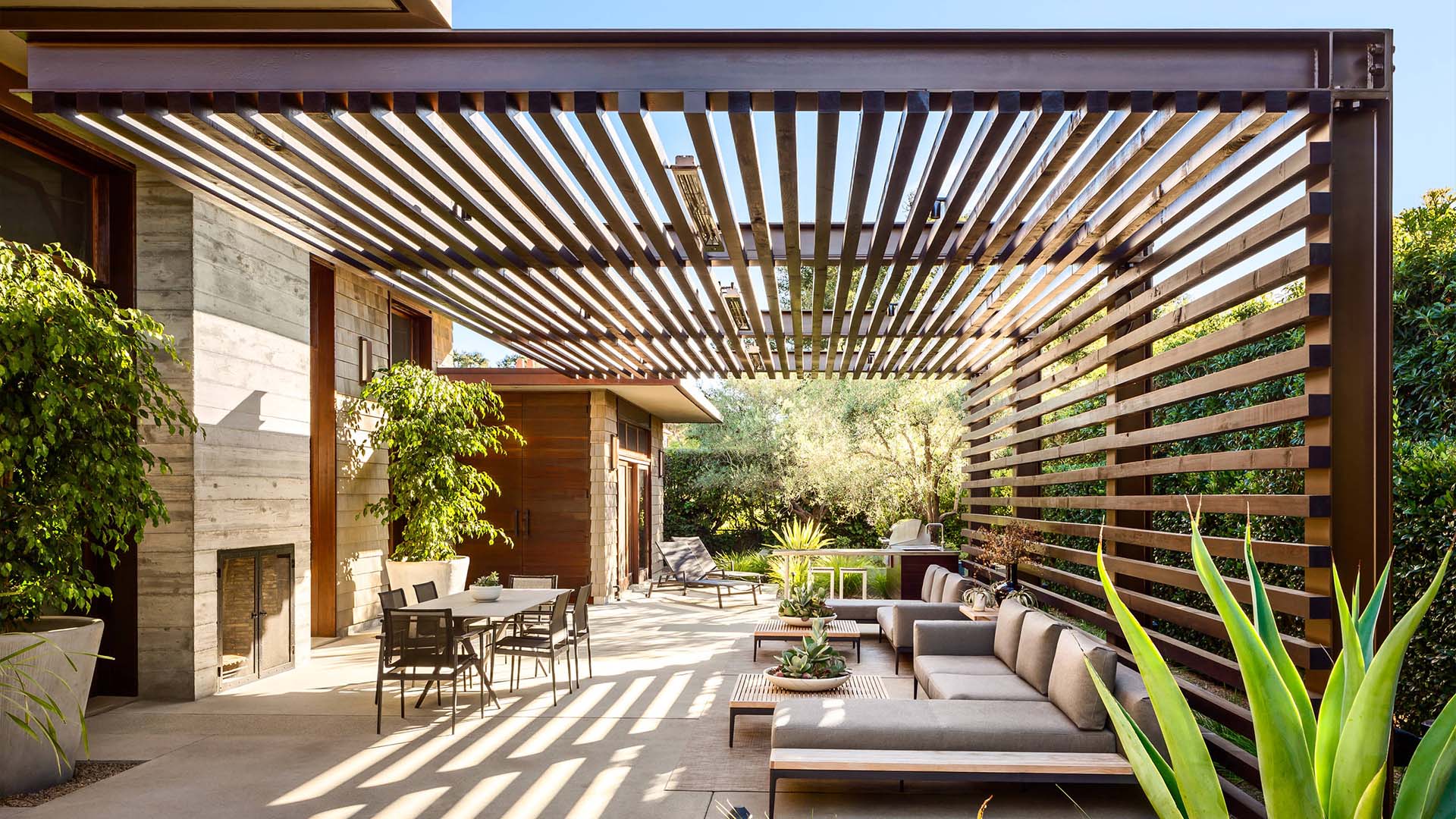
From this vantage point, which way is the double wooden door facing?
toward the camera

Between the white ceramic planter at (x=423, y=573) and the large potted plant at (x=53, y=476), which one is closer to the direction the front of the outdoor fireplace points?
the large potted plant

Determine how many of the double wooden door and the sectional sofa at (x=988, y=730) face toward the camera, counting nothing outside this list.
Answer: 1

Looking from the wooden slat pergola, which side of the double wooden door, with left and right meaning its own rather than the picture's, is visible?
front

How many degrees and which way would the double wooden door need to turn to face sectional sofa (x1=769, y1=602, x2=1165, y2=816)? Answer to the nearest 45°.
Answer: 0° — it already faces it

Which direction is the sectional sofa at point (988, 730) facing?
to the viewer's left

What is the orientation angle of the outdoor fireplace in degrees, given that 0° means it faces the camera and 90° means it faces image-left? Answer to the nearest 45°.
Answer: approximately 315°

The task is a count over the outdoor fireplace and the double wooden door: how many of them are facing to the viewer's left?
0

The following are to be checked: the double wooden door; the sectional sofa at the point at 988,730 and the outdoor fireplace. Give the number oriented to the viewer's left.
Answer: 1

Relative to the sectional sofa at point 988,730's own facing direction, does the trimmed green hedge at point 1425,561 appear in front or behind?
behind
